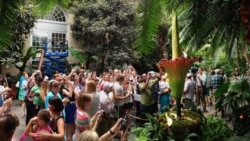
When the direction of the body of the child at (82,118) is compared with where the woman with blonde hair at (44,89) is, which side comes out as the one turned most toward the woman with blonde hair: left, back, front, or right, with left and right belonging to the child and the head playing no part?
left

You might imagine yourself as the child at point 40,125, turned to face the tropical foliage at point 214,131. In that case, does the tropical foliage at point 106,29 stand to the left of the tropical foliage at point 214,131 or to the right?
left

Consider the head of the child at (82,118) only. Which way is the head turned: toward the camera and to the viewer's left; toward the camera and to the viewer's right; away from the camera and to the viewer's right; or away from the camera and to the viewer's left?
away from the camera and to the viewer's right
